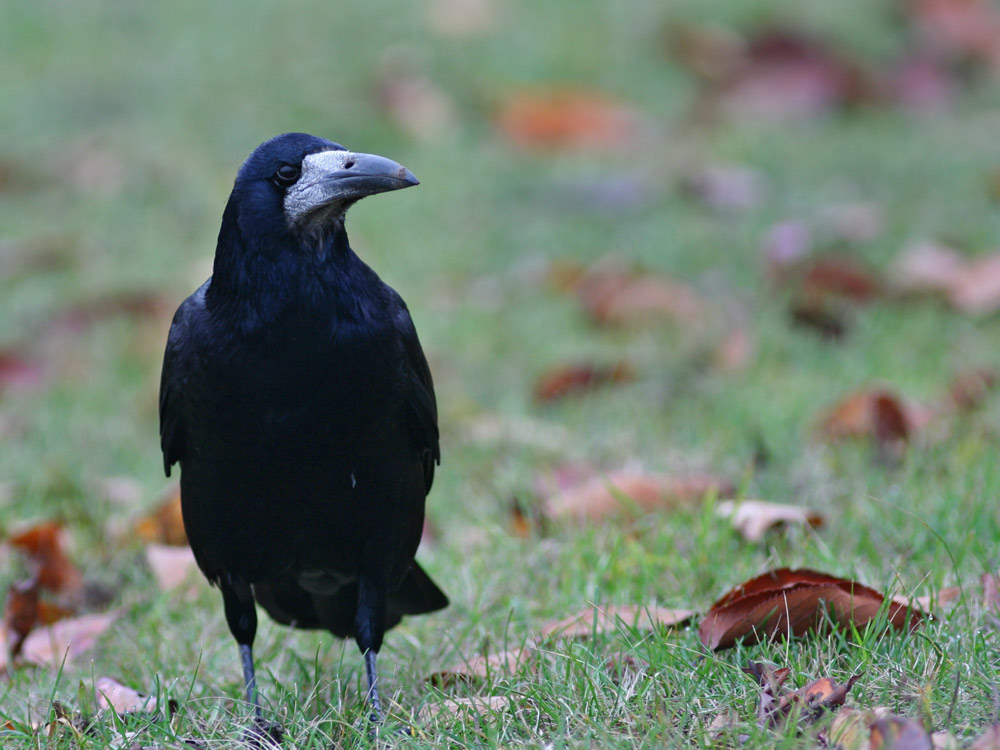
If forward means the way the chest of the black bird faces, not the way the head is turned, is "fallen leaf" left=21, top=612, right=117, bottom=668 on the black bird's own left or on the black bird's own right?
on the black bird's own right

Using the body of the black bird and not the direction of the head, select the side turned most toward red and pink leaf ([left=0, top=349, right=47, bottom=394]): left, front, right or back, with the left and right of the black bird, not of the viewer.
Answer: back

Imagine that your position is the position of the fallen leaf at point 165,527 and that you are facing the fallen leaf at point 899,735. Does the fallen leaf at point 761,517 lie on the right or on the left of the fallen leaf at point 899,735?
left

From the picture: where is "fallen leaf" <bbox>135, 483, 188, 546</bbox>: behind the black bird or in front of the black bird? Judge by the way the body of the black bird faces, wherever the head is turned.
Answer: behind

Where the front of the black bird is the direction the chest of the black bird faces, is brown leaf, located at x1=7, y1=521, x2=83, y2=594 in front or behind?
behind

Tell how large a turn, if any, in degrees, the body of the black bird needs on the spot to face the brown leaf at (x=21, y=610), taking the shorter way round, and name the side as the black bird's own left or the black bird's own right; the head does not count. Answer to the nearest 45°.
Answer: approximately 135° to the black bird's own right

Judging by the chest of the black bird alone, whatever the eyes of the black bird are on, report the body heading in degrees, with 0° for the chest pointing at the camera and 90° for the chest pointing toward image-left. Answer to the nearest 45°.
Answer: approximately 0°

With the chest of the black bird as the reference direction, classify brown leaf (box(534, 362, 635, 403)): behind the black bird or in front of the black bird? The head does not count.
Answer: behind
